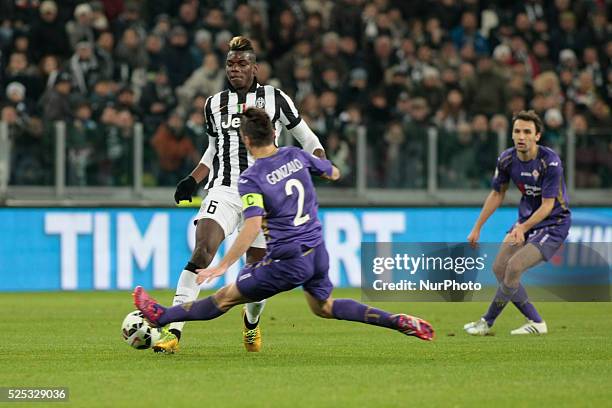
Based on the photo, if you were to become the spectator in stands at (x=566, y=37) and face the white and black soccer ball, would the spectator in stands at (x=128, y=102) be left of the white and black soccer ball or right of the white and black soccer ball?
right

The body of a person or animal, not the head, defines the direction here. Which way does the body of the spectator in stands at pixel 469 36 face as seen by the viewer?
toward the camera

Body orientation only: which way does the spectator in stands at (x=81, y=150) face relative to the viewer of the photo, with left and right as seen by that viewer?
facing the viewer

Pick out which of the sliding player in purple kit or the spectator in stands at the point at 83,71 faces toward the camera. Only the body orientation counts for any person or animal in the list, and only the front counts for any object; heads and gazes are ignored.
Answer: the spectator in stands

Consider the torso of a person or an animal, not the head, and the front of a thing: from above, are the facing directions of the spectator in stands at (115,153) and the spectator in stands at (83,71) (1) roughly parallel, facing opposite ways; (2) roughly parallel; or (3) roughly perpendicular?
roughly parallel

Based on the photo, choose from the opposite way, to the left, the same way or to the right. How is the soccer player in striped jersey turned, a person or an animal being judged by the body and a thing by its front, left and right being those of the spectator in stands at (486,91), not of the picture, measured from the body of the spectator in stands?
the same way

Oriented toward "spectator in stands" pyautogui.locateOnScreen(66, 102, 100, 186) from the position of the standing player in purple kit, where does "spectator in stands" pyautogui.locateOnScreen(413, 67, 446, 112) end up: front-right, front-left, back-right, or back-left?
front-right

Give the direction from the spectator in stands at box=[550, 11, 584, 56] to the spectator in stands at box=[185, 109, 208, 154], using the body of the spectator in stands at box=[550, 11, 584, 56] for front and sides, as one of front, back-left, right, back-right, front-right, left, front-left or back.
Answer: front-right

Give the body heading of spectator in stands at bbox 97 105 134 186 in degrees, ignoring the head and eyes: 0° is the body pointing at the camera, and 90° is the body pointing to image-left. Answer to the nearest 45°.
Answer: approximately 0°

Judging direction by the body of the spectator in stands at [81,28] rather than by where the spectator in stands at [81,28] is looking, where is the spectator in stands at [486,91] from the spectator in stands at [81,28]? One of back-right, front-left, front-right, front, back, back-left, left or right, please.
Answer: left

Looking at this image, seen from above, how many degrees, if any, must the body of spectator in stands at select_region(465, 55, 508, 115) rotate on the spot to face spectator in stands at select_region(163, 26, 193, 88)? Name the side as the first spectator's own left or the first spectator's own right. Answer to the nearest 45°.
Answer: approximately 90° to the first spectator's own right

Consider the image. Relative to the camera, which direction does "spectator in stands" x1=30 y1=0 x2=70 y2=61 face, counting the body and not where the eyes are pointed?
toward the camera

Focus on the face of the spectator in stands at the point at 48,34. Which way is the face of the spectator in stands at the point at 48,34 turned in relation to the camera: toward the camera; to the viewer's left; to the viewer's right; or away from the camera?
toward the camera

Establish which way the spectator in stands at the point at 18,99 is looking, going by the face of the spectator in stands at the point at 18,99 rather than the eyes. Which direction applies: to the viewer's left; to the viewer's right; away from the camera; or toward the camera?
toward the camera

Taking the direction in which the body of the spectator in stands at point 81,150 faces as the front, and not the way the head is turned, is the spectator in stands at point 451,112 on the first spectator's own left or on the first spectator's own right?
on the first spectator's own left

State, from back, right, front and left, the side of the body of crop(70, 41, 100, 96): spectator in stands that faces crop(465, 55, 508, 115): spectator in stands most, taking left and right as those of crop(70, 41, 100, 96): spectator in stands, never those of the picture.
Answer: left
